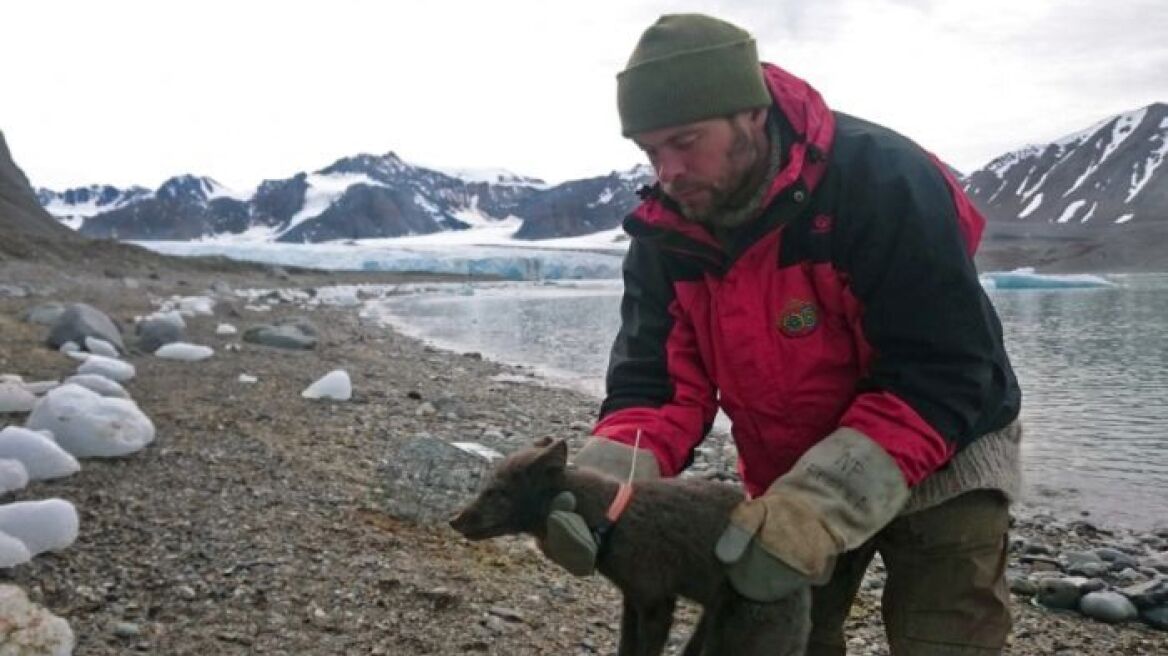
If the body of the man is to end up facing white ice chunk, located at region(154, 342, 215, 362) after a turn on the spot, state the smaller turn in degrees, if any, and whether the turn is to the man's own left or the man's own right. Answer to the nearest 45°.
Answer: approximately 90° to the man's own right

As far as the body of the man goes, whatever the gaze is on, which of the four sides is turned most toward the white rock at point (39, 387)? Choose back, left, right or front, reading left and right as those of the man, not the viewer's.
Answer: right

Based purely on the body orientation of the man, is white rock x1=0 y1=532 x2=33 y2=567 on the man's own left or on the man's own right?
on the man's own right

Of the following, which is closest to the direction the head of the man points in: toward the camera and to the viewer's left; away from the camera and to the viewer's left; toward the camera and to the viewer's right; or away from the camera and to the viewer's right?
toward the camera and to the viewer's left

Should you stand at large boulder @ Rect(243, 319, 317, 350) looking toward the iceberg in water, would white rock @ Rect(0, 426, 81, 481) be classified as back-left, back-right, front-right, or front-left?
back-right

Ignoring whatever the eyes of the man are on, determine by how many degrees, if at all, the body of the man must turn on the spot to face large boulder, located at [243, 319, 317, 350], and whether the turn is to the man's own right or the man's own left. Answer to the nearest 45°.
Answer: approximately 90° to the man's own right

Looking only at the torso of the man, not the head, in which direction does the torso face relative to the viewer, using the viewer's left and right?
facing the viewer and to the left of the viewer

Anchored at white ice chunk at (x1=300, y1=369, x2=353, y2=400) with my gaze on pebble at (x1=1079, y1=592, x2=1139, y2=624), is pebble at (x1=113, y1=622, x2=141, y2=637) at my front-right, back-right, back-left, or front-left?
front-right

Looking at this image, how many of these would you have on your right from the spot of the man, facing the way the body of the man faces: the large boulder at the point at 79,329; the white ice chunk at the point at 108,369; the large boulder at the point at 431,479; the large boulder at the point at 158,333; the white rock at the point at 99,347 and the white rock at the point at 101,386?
6

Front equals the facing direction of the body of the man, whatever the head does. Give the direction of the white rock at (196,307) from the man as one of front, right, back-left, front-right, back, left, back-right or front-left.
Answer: right

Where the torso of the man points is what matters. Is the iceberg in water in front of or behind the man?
behind

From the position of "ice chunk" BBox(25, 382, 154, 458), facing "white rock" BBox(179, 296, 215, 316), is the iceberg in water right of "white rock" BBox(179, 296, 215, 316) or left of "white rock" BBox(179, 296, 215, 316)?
right

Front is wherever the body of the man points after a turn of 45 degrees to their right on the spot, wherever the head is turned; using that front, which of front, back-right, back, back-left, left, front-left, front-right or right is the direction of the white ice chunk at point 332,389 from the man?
front-right

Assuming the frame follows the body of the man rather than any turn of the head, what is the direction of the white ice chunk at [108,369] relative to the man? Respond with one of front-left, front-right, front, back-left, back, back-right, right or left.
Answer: right
